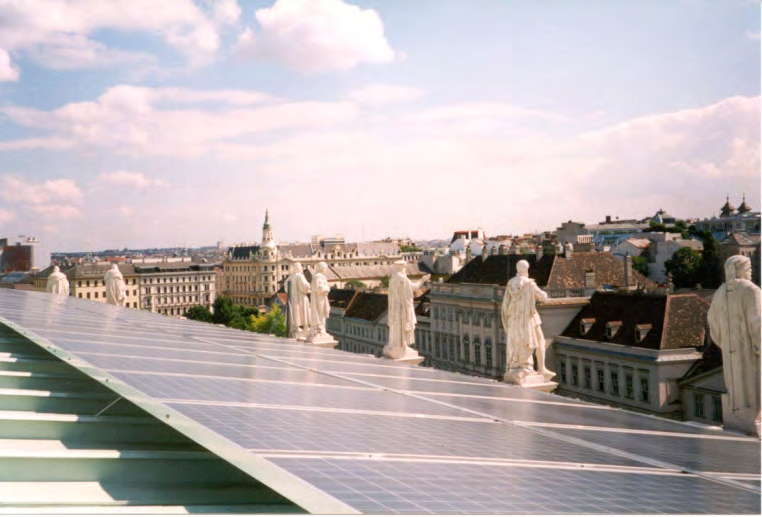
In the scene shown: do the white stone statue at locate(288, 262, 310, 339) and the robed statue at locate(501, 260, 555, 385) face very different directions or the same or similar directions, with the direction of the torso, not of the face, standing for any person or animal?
same or similar directions

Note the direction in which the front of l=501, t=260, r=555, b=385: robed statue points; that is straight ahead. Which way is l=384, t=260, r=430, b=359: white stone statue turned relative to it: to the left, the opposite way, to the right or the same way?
the same way

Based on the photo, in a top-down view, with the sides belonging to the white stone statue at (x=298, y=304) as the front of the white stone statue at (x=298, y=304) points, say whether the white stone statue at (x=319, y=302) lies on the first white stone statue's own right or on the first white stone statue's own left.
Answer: on the first white stone statue's own right

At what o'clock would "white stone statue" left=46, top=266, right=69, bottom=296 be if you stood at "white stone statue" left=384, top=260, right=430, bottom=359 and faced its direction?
"white stone statue" left=46, top=266, right=69, bottom=296 is roughly at 9 o'clock from "white stone statue" left=384, top=260, right=430, bottom=359.

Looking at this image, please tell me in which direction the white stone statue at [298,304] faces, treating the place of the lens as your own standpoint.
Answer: facing away from the viewer and to the right of the viewer

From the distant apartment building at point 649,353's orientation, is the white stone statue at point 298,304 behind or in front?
in front

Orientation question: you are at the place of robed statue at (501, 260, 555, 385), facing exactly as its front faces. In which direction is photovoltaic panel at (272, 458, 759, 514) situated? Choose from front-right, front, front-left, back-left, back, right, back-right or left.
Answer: back-right

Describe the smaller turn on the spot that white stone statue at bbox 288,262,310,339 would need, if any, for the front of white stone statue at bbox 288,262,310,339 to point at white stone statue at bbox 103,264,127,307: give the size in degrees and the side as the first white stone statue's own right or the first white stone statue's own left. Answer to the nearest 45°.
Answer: approximately 90° to the first white stone statue's own left

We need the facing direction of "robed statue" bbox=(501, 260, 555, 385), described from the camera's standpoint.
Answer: facing away from the viewer and to the right of the viewer

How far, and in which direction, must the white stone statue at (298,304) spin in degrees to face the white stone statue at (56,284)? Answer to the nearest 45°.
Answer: approximately 90° to its left

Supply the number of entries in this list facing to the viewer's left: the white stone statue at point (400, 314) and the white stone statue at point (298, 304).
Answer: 0

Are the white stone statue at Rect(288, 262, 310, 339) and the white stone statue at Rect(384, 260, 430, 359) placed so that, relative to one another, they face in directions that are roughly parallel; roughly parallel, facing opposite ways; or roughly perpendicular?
roughly parallel

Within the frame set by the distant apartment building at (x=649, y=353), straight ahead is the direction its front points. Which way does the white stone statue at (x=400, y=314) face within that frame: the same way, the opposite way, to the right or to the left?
the opposite way

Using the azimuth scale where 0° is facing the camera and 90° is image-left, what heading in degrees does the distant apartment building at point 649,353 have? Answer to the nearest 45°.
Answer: approximately 45°

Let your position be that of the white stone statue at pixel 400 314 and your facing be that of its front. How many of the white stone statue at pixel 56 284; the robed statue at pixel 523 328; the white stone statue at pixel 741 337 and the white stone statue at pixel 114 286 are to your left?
2

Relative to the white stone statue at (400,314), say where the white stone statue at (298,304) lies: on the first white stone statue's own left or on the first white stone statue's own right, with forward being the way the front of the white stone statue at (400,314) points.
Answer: on the first white stone statue's own left
